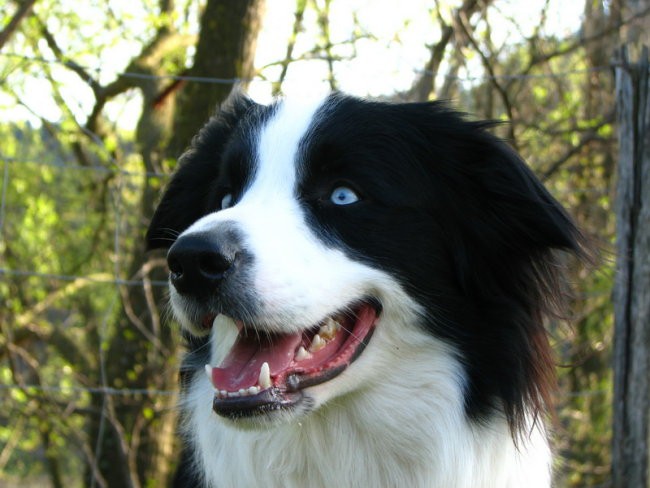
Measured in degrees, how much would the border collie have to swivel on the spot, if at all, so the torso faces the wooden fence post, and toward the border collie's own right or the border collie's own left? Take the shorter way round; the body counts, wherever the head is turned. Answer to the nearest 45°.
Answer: approximately 180°

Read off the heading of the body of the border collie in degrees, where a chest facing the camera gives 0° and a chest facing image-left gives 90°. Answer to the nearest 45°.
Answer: approximately 45°

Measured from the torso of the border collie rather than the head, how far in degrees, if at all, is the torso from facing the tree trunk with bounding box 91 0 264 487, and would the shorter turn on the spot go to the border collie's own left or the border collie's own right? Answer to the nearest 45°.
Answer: approximately 90° to the border collie's own right
